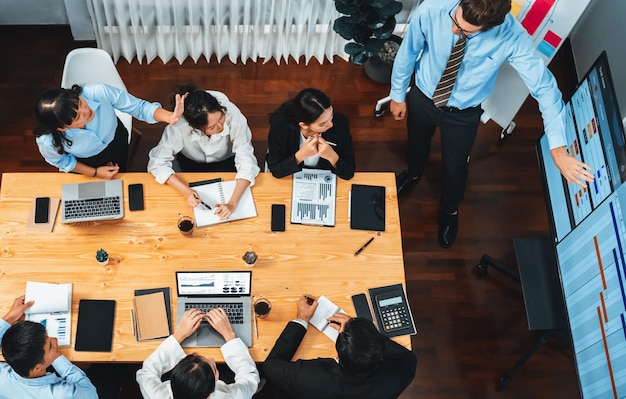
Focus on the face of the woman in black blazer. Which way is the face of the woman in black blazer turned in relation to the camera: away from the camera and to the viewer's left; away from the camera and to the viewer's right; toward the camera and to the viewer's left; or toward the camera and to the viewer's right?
toward the camera and to the viewer's right

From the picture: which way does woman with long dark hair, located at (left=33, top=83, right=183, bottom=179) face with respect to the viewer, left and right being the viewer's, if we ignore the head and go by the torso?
facing the viewer and to the right of the viewer

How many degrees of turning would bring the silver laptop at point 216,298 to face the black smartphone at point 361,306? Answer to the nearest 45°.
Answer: approximately 90° to its left

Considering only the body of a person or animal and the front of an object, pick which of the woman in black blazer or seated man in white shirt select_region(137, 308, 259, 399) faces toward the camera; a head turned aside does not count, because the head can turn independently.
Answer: the woman in black blazer

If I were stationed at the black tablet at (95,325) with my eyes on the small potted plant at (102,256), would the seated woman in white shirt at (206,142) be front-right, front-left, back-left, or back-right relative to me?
front-right

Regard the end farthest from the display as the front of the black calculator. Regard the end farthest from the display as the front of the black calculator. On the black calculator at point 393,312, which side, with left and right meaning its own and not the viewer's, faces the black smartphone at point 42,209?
right

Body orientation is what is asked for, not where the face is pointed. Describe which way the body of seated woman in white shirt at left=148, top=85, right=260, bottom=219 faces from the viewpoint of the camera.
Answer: toward the camera

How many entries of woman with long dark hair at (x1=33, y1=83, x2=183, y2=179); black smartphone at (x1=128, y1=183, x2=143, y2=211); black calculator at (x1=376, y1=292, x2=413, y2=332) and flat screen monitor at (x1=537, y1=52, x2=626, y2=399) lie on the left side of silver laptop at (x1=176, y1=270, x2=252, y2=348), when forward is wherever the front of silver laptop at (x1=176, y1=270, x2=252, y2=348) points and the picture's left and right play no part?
2

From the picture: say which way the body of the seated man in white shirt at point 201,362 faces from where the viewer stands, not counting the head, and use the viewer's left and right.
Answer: facing away from the viewer

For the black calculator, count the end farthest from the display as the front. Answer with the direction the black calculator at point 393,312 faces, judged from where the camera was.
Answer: facing the viewer

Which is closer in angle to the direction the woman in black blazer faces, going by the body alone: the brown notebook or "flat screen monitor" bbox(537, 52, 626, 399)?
the brown notebook

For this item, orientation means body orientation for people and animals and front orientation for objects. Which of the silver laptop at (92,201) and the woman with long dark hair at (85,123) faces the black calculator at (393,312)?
the woman with long dark hair

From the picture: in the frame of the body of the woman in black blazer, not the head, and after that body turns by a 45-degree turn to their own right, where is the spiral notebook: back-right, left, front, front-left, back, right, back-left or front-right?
front
